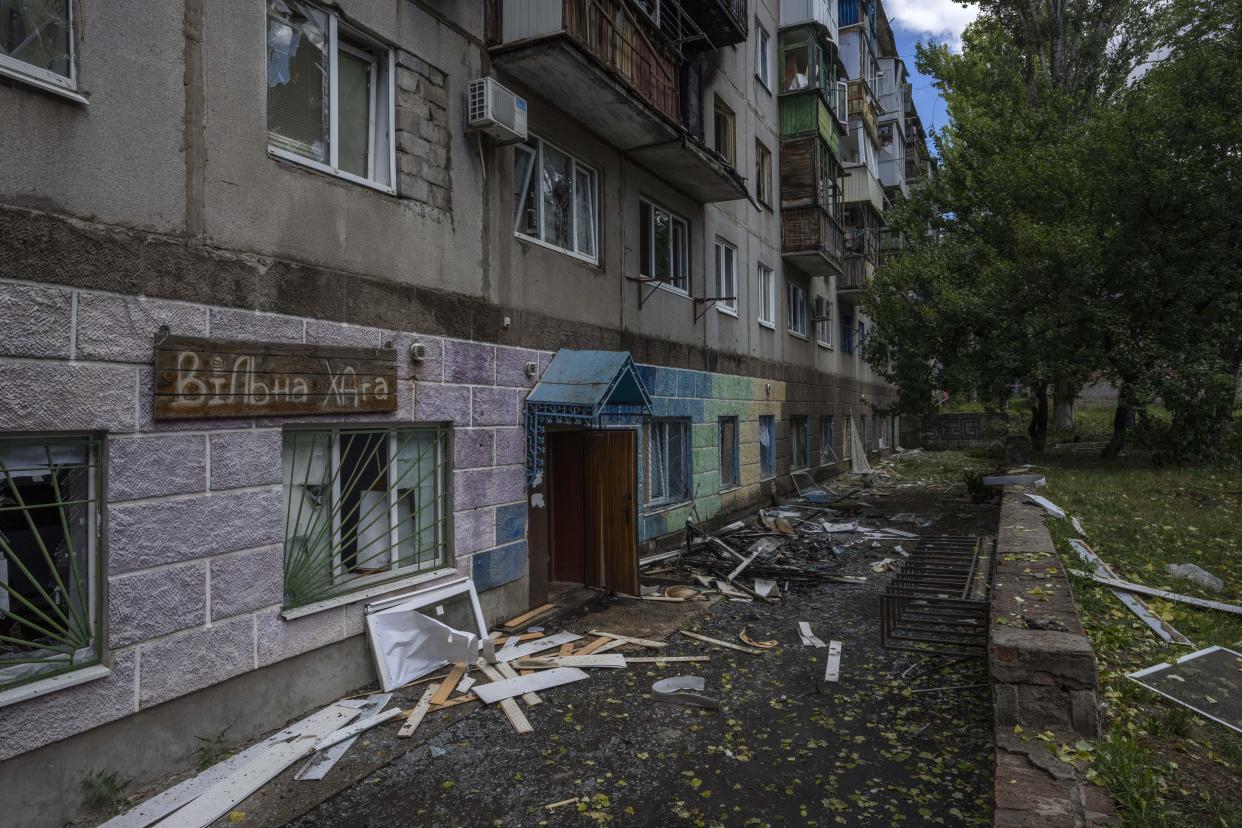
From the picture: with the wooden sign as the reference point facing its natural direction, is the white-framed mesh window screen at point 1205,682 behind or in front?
in front

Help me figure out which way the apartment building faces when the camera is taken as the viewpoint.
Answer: facing the viewer and to the right of the viewer

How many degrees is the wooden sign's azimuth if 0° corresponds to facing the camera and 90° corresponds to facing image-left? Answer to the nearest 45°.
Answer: approximately 315°

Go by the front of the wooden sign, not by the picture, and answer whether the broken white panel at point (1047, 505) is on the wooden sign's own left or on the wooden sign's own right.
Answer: on the wooden sign's own left

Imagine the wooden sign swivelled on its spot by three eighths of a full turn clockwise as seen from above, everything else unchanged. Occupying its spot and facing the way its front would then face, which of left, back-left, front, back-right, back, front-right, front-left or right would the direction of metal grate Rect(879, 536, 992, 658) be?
back

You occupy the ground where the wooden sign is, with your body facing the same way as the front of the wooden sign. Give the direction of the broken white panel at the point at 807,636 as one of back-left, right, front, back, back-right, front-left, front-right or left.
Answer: front-left

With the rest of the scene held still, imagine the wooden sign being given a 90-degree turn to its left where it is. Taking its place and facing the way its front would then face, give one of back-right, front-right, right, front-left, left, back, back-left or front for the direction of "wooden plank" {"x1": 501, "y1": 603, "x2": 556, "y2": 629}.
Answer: front

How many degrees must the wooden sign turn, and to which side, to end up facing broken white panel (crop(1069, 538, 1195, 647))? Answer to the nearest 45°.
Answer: approximately 45° to its left
